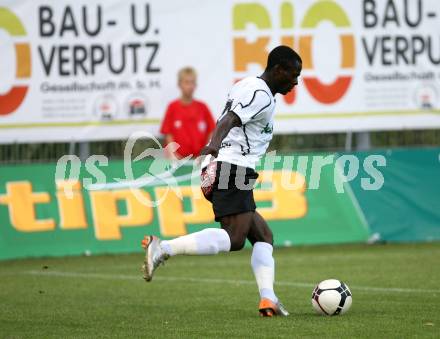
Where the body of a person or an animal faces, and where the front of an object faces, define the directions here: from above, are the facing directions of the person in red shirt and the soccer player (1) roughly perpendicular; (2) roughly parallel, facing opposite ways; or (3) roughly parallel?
roughly perpendicular

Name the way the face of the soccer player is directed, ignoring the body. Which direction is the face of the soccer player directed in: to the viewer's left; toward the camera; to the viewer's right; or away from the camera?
to the viewer's right

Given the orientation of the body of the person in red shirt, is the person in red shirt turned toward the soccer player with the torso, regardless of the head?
yes

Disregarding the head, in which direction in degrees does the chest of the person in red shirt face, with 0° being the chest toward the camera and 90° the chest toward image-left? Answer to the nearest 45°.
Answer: approximately 0°

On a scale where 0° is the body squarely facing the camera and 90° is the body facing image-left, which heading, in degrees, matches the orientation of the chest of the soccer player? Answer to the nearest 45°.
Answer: approximately 270°

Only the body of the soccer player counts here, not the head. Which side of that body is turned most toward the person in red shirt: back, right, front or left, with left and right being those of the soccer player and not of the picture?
left

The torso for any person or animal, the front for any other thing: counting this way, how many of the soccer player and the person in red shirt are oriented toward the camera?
1

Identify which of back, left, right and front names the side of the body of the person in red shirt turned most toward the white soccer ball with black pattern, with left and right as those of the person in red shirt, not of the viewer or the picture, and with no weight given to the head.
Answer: front
